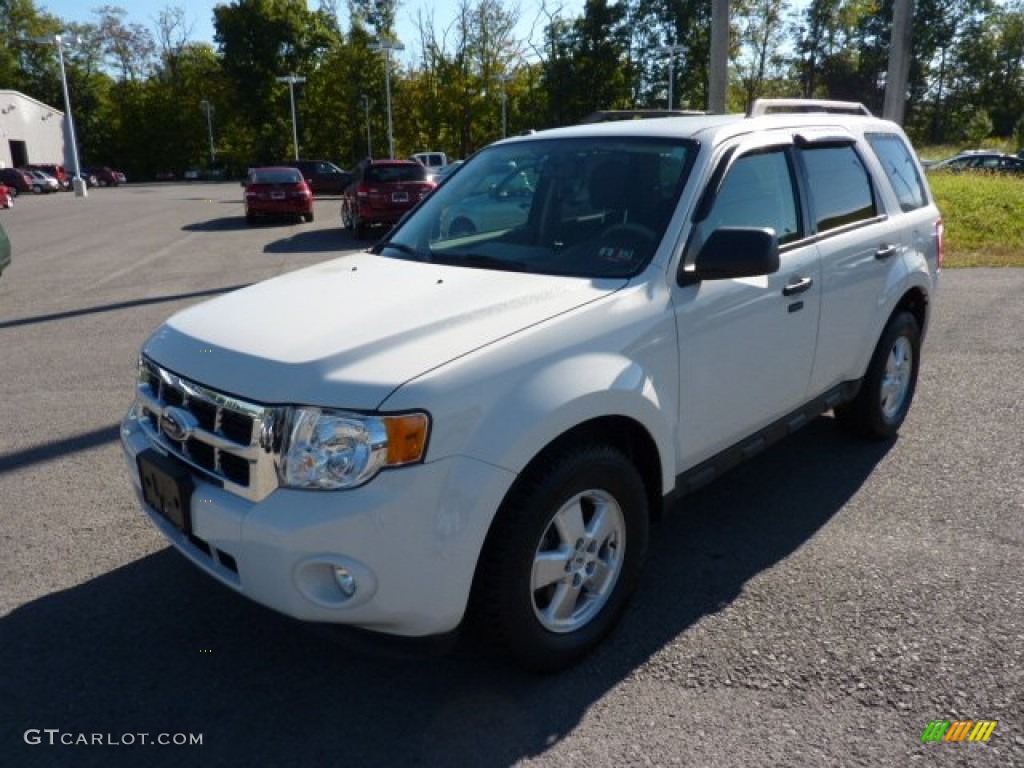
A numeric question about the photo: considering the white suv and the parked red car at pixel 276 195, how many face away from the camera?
1

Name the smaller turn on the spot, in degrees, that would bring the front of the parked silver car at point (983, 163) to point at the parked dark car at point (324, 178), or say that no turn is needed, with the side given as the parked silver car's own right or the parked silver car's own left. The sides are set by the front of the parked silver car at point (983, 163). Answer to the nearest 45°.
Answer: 0° — it already faces it

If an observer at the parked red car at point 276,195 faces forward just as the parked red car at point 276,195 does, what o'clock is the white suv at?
The white suv is roughly at 6 o'clock from the parked red car.

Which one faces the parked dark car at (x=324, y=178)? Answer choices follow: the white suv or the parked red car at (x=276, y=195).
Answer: the parked red car

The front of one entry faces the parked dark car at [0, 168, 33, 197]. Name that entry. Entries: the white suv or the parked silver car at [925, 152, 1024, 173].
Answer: the parked silver car at [925, 152, 1024, 173]

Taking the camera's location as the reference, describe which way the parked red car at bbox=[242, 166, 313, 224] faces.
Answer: facing away from the viewer

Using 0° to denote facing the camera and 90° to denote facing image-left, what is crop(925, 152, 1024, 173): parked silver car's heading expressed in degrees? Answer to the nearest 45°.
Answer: approximately 90°

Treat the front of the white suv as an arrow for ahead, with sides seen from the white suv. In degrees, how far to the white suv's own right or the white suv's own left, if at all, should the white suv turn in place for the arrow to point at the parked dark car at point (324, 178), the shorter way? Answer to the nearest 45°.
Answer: approximately 135° to the white suv's own right
